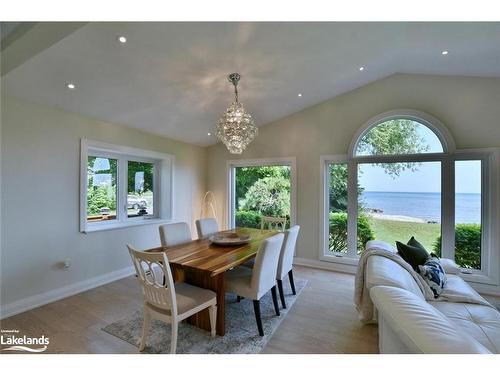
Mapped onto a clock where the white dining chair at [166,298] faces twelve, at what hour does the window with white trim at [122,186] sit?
The window with white trim is roughly at 10 o'clock from the white dining chair.

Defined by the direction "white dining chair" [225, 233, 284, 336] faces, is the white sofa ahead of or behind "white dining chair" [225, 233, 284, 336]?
behind

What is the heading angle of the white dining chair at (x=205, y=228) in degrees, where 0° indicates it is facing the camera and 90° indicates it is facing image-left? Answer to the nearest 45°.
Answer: approximately 315°

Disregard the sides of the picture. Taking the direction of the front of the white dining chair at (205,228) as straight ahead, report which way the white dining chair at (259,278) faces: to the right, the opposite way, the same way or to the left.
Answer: the opposite way

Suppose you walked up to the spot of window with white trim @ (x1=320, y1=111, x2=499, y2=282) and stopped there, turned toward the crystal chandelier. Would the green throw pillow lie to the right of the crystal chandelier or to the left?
left

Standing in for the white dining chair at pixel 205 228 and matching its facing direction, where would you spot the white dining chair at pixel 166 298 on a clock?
the white dining chair at pixel 166 298 is roughly at 2 o'clock from the white dining chair at pixel 205 228.

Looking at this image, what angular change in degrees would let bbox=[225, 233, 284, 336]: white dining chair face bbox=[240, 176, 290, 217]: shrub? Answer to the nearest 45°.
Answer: approximately 45° to its right

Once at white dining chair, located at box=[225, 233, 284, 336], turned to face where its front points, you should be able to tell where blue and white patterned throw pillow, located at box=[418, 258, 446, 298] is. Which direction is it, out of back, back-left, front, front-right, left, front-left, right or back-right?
back-right

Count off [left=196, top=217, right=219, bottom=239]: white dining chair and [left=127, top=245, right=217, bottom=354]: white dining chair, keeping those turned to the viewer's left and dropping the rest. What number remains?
0

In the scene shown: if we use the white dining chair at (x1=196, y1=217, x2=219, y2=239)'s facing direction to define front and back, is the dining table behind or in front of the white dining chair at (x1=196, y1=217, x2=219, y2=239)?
in front

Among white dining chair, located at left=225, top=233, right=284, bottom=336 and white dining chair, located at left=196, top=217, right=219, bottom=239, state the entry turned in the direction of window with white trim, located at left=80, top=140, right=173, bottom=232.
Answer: white dining chair, located at left=225, top=233, right=284, bottom=336

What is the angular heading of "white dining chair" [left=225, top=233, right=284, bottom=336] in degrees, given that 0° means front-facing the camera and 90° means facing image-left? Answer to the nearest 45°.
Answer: approximately 135°

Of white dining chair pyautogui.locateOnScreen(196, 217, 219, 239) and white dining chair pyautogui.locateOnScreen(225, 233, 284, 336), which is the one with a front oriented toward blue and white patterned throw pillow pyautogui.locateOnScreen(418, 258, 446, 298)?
white dining chair pyautogui.locateOnScreen(196, 217, 219, 239)

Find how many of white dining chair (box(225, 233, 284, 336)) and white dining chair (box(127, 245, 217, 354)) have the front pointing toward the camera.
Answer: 0
